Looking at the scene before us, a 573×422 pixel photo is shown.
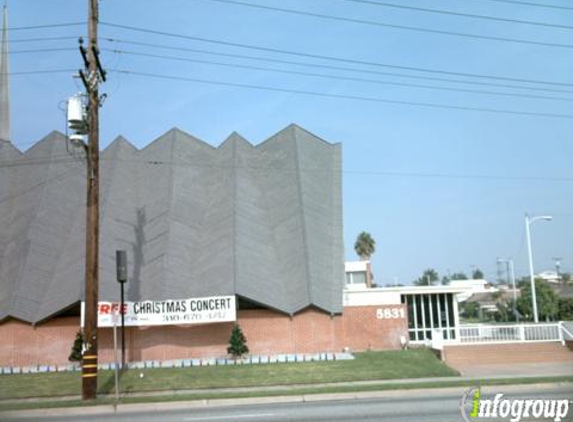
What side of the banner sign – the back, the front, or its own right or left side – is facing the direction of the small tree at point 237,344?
left

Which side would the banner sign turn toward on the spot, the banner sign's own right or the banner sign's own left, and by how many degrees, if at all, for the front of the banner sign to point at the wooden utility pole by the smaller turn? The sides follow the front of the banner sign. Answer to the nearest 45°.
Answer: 0° — it already faces it

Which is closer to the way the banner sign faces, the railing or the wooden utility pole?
the wooden utility pole

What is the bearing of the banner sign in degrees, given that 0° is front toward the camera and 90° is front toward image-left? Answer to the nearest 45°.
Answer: approximately 0°

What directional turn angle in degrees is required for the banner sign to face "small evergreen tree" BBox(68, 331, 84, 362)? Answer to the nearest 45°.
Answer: approximately 90° to its right

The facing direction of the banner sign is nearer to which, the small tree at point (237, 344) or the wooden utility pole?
the wooden utility pole

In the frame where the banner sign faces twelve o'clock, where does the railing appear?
The railing is roughly at 9 o'clock from the banner sign.

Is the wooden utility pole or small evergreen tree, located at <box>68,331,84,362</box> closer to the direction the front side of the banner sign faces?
the wooden utility pole
